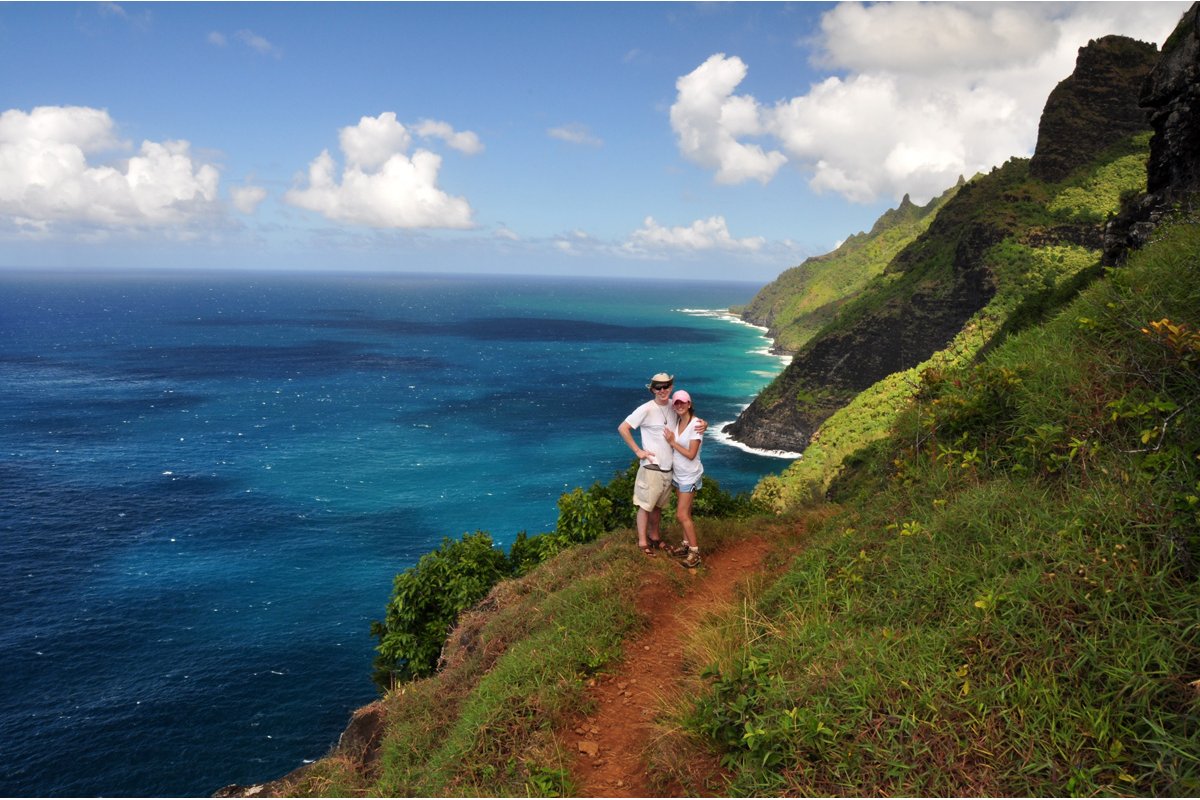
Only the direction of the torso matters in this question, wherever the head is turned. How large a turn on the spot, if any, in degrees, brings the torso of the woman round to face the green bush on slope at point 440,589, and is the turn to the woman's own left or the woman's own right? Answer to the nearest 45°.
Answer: approximately 90° to the woman's own right

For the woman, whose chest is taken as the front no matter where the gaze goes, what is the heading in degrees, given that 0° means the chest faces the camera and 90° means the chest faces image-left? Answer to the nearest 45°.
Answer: approximately 45°
